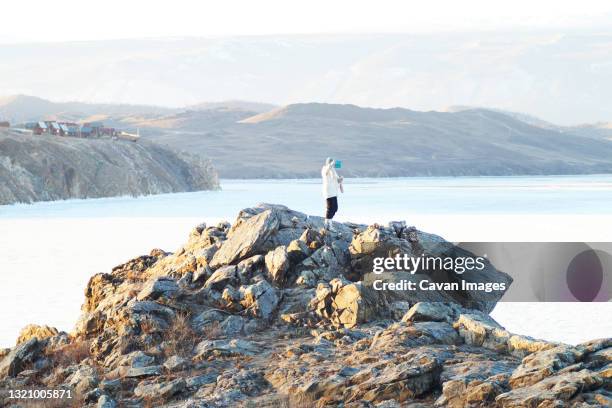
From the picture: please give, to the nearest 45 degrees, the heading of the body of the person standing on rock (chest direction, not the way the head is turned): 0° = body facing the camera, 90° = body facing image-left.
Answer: approximately 270°
